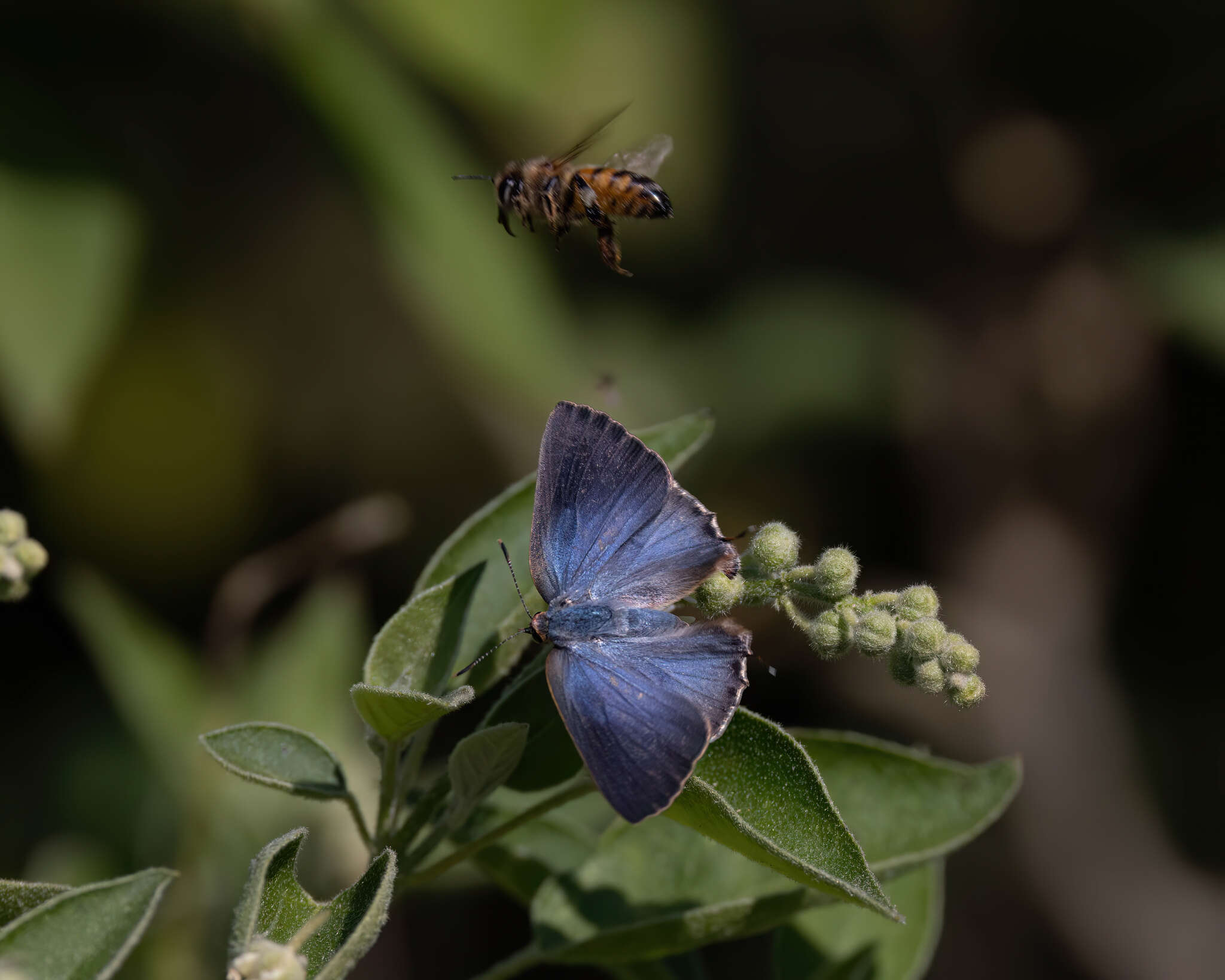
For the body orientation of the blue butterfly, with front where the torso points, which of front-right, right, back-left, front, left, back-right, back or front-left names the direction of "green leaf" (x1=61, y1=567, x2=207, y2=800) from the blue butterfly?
front-right

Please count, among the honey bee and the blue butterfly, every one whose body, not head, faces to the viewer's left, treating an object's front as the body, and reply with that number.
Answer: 2

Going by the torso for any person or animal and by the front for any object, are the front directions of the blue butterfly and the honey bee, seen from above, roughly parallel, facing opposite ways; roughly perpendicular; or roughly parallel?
roughly parallel

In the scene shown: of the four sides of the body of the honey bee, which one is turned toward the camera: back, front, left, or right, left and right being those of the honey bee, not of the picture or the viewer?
left

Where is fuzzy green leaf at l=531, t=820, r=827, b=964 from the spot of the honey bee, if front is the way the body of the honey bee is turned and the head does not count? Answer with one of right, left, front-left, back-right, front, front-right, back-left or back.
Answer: left

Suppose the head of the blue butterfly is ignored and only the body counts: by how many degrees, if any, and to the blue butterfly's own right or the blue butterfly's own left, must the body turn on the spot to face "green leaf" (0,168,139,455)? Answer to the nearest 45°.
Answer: approximately 45° to the blue butterfly's own right

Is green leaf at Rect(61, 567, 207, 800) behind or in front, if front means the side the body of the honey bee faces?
in front

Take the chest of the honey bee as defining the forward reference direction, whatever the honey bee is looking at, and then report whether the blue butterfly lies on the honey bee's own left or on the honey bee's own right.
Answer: on the honey bee's own left

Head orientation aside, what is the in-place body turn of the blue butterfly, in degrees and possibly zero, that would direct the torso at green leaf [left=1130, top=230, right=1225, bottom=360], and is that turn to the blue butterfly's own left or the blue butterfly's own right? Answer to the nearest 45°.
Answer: approximately 135° to the blue butterfly's own right

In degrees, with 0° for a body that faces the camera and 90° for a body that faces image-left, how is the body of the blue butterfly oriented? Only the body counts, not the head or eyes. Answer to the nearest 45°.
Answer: approximately 90°
